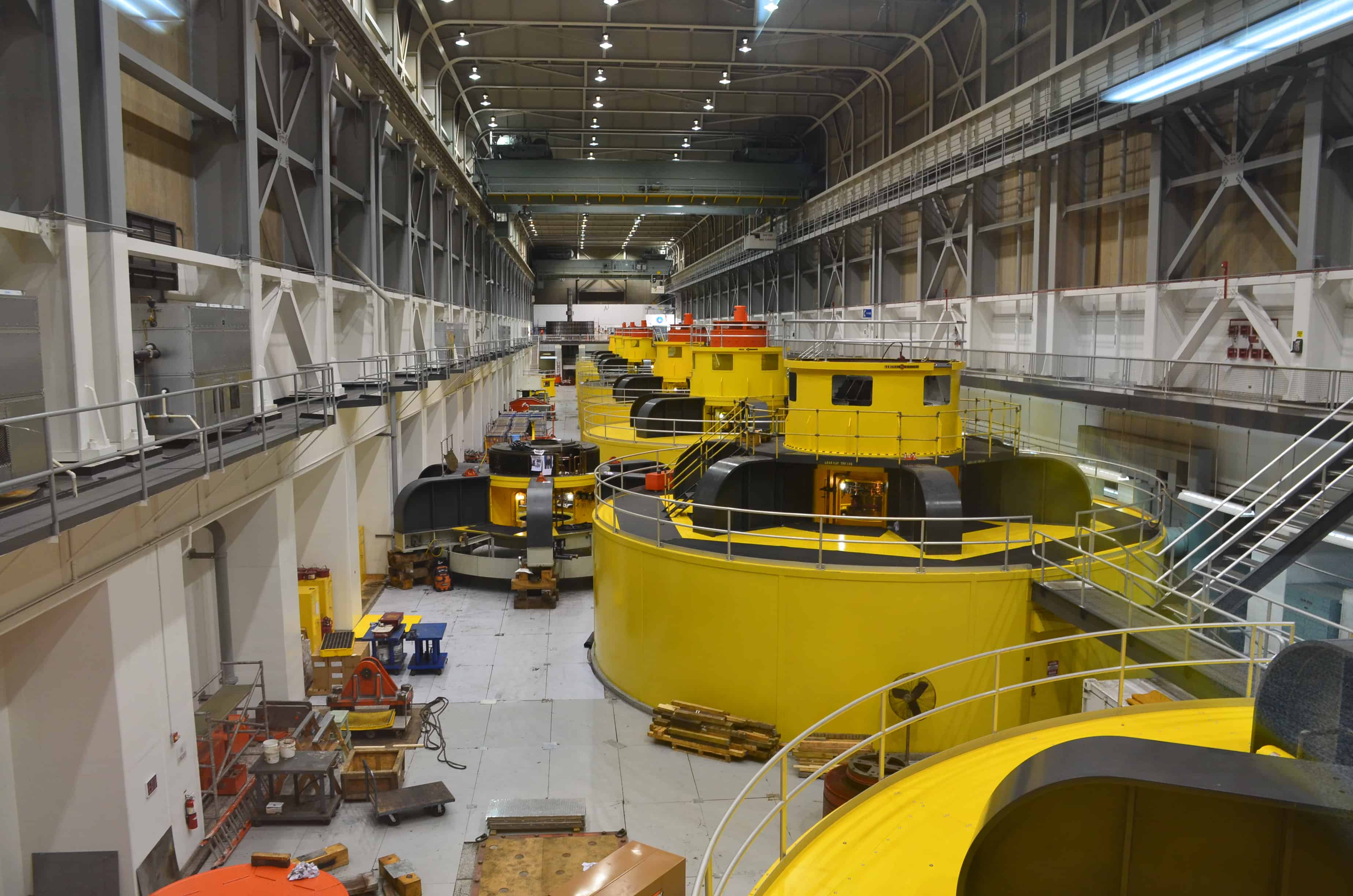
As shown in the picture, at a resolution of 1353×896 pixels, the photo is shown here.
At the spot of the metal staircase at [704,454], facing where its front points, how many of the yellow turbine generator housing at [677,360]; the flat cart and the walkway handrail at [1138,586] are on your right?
1

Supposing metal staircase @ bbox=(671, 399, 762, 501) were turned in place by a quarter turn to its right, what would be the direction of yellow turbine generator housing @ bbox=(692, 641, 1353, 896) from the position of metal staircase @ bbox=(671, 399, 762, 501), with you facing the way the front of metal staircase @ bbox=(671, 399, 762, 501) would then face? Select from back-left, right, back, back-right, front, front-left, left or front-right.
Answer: back

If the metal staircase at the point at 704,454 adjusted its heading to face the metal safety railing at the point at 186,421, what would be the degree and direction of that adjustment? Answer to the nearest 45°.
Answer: approximately 45° to its left

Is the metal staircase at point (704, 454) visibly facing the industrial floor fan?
no

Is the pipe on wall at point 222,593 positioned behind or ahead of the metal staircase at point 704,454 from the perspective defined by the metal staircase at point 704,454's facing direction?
ahead
